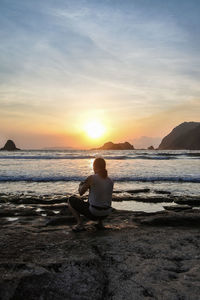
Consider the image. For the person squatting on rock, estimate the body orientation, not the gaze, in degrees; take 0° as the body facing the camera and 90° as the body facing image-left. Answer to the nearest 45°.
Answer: approximately 135°
